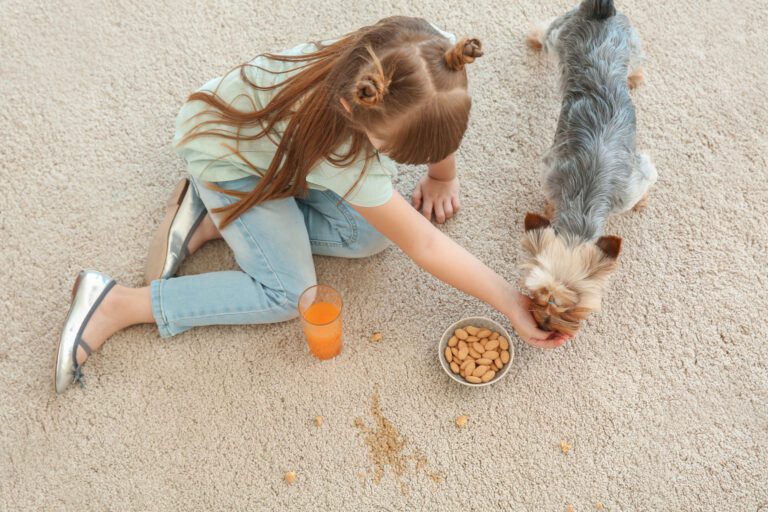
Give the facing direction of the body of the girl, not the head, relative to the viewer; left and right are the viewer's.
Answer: facing the viewer and to the right of the viewer

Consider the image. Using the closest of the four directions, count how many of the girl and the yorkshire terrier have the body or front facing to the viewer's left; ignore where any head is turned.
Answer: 0

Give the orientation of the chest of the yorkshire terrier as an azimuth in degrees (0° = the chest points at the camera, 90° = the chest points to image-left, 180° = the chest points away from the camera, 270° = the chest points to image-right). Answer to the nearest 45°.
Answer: approximately 0°
